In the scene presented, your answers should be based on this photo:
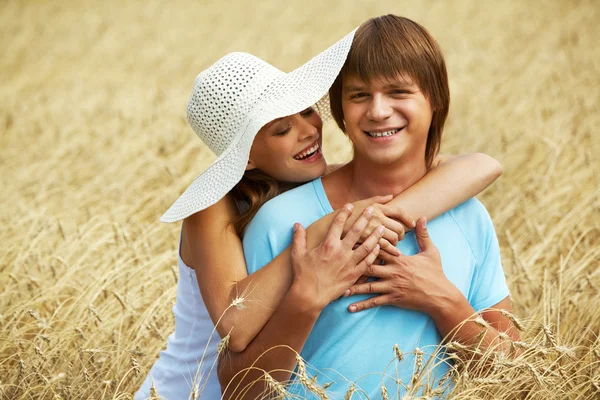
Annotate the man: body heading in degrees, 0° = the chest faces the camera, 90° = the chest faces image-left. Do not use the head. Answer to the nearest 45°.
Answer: approximately 0°

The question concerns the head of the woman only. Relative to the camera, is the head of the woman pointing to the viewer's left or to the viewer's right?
to the viewer's right

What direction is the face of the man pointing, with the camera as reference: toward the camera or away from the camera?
toward the camera
